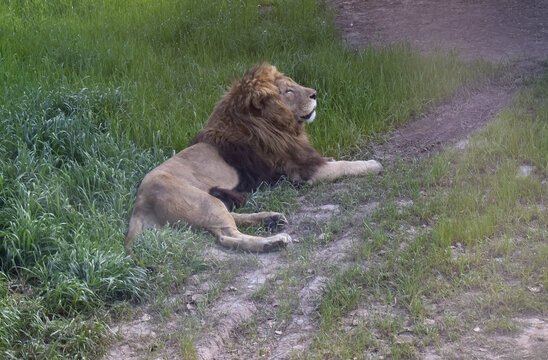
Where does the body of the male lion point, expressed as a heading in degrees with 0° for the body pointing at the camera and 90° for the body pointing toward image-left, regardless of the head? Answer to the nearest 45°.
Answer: approximately 225°
